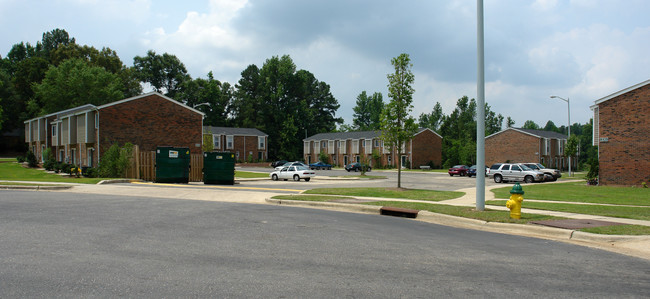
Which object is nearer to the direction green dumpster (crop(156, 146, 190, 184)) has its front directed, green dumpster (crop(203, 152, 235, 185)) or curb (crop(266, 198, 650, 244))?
the curb

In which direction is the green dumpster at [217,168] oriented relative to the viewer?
toward the camera

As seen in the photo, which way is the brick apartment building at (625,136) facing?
to the viewer's left

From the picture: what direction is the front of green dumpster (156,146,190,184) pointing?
toward the camera

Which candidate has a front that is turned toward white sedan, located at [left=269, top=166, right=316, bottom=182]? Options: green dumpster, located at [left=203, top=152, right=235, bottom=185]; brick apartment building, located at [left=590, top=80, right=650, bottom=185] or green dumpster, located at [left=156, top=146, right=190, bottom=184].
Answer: the brick apartment building

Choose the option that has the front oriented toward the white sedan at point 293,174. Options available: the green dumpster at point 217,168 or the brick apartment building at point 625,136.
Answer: the brick apartment building

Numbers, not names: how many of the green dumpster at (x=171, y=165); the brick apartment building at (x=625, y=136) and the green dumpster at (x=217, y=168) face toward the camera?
2

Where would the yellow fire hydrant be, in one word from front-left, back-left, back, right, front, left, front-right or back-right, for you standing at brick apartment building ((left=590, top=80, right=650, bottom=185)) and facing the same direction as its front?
left

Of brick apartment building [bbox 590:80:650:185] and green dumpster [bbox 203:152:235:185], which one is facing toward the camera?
the green dumpster

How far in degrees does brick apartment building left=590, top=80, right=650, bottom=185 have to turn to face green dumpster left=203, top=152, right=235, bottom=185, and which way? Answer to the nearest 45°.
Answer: approximately 45° to its left
